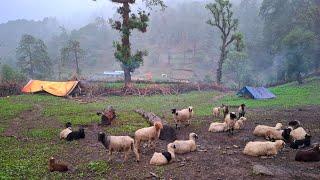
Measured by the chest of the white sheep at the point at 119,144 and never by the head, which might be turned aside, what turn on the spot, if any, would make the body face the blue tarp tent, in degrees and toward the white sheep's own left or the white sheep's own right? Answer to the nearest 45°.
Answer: approximately 135° to the white sheep's own right

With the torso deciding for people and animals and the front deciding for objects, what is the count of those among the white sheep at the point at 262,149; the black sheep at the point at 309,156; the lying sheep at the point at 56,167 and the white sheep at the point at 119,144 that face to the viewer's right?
2

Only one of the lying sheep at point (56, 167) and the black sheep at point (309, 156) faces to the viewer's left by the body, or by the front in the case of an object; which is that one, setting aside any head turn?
the lying sheep

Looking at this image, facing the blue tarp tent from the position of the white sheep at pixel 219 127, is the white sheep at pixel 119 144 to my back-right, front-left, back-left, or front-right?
back-left

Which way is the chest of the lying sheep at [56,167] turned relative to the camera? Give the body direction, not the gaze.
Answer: to the viewer's left

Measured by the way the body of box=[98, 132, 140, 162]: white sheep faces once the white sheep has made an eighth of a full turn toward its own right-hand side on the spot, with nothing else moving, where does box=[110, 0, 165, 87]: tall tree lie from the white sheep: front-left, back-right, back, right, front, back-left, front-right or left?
front-right

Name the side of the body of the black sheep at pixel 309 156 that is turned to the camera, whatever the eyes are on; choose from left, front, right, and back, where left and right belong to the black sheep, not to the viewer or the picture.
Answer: right
